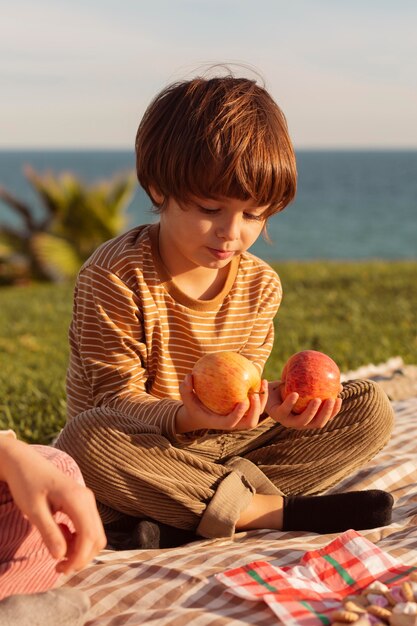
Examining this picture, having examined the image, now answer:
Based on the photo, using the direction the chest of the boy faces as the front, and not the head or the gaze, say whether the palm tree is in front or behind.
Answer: behind

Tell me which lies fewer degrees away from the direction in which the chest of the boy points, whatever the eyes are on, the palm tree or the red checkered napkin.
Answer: the red checkered napkin

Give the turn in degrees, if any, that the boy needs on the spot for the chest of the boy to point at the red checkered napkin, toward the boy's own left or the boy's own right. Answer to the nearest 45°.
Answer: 0° — they already face it

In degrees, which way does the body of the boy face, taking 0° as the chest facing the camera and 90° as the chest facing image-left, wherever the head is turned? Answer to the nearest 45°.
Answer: approximately 315°

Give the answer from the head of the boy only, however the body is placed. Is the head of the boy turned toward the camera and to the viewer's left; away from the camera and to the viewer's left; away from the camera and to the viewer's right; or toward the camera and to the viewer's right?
toward the camera and to the viewer's right
